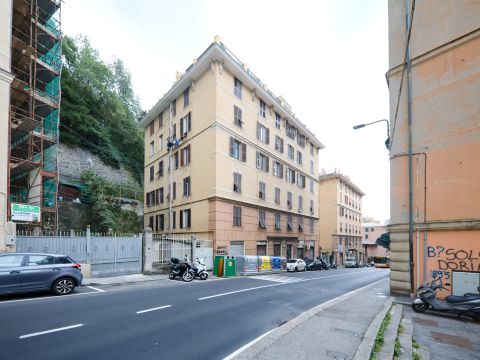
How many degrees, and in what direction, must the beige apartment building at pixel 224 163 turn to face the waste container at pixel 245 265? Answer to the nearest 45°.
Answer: approximately 45° to its right

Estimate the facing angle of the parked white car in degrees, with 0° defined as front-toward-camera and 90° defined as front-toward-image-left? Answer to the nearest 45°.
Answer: approximately 45°

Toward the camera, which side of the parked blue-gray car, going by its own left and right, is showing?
left

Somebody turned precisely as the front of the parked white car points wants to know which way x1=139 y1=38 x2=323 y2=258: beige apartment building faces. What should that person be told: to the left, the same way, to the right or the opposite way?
to the left
